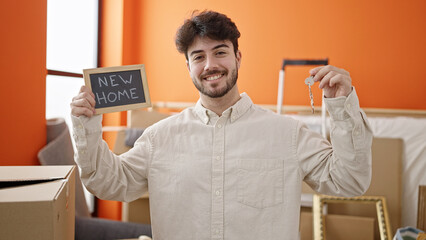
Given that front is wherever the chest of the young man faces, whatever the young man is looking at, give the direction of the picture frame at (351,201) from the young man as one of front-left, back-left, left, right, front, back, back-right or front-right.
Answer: back-left

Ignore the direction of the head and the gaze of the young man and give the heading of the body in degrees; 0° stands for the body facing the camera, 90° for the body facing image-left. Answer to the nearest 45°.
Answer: approximately 0°

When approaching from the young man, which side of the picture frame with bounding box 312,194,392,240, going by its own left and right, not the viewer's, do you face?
front

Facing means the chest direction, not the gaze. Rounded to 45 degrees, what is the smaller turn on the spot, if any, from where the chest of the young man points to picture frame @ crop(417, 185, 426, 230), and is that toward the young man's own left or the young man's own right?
approximately 135° to the young man's own left

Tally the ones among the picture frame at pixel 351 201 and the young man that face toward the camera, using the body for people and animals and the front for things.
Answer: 2

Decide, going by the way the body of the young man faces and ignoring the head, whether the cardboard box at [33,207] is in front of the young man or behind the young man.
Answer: in front

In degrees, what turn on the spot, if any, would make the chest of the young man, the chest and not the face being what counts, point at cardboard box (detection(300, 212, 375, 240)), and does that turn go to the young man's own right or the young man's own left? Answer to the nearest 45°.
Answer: approximately 135° to the young man's own left
